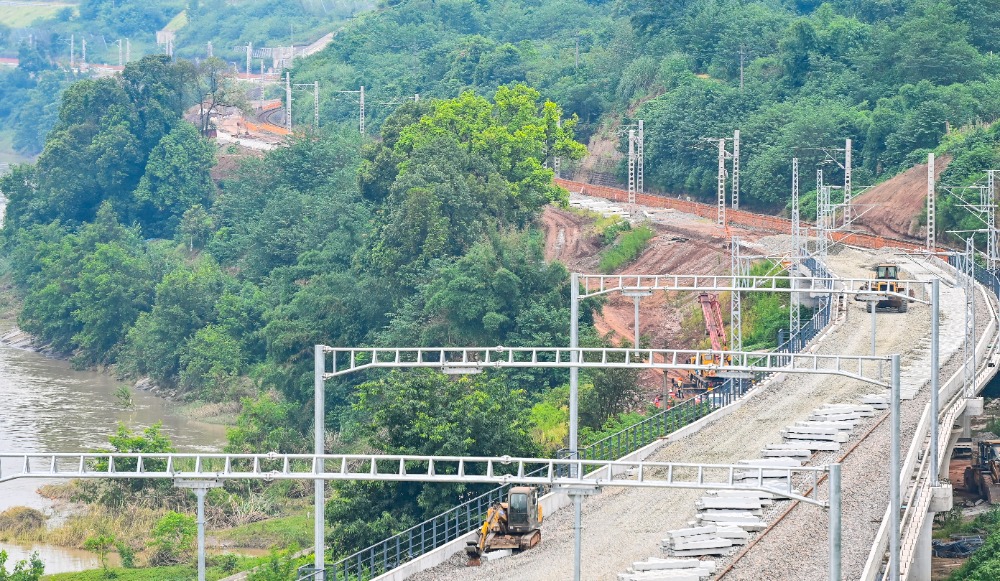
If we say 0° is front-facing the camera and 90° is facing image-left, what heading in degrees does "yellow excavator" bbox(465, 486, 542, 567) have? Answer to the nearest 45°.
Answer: approximately 45°

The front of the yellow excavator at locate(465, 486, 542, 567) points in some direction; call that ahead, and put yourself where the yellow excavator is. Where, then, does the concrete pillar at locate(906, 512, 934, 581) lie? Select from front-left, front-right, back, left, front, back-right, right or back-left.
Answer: back-left
